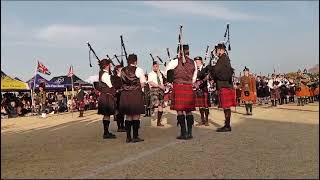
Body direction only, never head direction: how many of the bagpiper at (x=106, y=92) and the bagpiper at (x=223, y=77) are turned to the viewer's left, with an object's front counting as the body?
1

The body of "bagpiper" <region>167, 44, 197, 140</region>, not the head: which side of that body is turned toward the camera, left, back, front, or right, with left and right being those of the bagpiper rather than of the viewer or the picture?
back

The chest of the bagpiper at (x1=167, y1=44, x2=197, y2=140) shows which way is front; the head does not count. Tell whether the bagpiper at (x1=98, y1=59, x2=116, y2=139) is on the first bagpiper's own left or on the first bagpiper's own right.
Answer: on the first bagpiper's own left

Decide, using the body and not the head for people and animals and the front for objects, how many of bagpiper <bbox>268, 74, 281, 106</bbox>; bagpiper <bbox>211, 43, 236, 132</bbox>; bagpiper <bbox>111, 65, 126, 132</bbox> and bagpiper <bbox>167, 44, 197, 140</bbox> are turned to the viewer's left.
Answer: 1

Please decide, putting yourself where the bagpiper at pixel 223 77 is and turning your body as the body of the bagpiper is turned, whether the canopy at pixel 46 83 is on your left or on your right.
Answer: on your right

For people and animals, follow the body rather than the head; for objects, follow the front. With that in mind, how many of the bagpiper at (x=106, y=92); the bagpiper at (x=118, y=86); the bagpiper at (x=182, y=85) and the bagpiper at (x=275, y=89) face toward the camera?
1

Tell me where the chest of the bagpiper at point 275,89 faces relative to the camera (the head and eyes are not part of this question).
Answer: toward the camera

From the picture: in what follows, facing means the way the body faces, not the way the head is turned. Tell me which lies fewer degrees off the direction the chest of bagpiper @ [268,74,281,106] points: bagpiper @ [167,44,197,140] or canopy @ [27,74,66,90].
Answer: the bagpiper

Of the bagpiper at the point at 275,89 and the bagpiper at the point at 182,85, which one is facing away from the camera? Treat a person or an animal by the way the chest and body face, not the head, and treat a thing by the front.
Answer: the bagpiper at the point at 182,85

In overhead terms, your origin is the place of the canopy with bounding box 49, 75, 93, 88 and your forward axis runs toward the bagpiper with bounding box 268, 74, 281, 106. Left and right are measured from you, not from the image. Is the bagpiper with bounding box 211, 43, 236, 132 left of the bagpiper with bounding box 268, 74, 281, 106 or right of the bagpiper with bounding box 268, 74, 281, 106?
right
